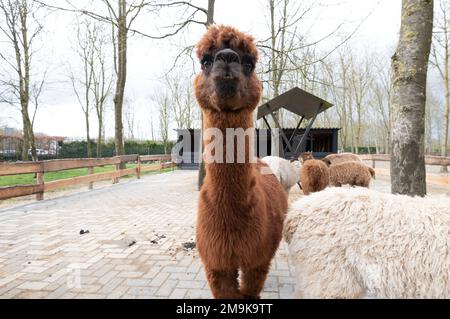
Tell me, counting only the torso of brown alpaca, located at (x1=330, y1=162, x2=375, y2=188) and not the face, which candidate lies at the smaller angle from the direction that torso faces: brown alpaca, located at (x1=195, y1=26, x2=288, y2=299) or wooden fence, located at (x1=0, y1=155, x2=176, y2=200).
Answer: the wooden fence

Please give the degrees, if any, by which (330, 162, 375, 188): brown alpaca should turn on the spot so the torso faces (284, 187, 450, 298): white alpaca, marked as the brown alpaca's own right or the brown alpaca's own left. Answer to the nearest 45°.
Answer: approximately 90° to the brown alpaca's own left

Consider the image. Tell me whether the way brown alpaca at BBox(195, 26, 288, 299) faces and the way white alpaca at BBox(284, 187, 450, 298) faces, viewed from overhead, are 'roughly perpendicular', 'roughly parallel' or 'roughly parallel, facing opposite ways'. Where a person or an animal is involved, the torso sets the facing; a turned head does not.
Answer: roughly perpendicular

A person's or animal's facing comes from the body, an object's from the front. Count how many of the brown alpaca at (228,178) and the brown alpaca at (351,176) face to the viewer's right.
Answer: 0

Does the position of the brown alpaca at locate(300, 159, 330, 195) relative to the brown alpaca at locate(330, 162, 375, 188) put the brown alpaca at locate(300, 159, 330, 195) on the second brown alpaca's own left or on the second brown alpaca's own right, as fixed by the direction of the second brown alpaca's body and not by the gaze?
on the second brown alpaca's own left

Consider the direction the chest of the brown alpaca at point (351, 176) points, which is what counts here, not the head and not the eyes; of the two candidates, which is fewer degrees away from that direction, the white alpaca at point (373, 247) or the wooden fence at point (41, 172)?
the wooden fence

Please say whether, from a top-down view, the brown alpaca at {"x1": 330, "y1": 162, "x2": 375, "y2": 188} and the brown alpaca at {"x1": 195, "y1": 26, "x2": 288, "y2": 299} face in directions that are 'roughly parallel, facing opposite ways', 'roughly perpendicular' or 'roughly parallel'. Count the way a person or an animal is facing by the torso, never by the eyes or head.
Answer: roughly perpendicular

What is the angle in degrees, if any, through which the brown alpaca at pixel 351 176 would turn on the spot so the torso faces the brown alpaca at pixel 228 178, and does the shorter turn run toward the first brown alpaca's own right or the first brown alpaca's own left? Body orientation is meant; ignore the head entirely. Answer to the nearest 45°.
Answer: approximately 90° to the first brown alpaca's own left

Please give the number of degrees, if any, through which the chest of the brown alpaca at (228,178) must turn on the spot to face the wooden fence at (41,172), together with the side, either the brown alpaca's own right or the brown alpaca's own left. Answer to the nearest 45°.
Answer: approximately 135° to the brown alpaca's own right

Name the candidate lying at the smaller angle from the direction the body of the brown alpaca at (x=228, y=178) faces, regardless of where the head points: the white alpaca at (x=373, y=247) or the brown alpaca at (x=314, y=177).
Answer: the white alpaca

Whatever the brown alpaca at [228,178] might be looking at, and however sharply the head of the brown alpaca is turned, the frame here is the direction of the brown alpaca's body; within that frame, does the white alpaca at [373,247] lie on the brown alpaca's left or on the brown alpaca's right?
on the brown alpaca's left

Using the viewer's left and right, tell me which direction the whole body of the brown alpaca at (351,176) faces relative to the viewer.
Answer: facing to the left of the viewer
